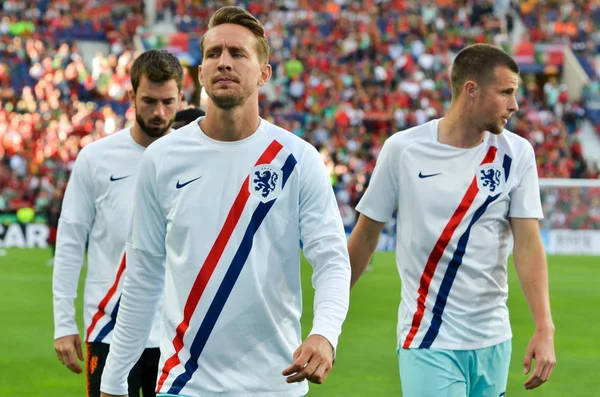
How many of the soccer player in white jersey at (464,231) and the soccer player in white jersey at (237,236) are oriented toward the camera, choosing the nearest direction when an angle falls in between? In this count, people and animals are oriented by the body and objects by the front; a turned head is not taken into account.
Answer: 2

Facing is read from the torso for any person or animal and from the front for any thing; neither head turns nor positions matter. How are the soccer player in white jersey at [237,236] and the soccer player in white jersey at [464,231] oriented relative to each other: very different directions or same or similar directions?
same or similar directions

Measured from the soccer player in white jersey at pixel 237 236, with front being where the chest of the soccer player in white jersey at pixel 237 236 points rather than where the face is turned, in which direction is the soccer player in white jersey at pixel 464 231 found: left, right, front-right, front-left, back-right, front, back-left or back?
back-left

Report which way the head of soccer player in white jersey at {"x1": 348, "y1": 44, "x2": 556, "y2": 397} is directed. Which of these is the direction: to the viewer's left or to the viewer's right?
to the viewer's right

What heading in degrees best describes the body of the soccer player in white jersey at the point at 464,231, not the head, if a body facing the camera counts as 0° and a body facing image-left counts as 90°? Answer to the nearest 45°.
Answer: approximately 0°

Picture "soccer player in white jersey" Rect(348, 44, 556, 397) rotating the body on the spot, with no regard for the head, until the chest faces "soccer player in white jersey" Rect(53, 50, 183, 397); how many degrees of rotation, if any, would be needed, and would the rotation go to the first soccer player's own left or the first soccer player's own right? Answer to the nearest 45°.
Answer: approximately 90° to the first soccer player's own right

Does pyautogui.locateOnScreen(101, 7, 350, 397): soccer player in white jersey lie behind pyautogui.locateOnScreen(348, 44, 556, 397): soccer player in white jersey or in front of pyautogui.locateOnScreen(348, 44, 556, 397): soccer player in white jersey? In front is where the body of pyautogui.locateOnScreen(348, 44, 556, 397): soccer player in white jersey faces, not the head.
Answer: in front

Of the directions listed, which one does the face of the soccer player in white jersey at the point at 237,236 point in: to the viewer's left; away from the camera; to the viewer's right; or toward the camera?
toward the camera

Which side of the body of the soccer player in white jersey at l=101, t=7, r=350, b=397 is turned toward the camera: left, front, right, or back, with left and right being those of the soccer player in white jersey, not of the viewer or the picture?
front
